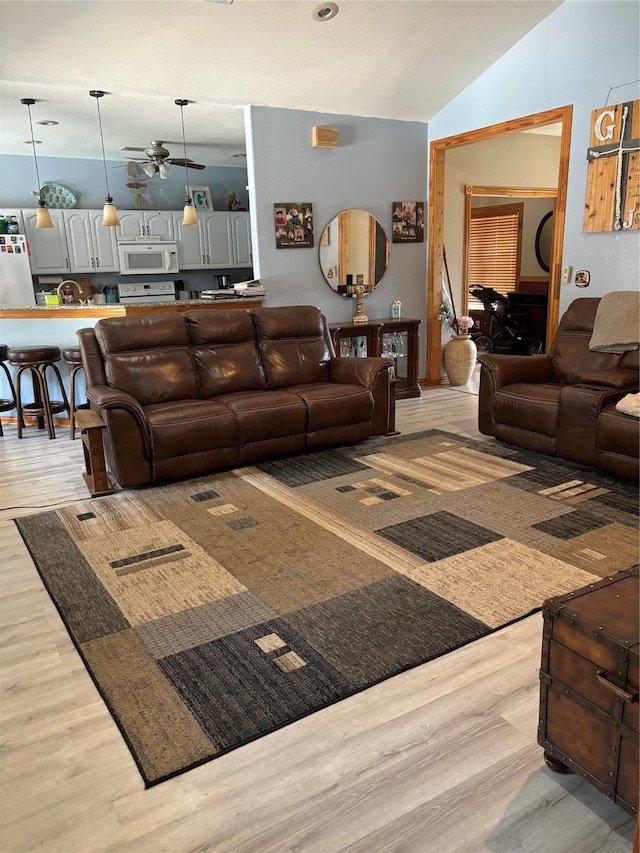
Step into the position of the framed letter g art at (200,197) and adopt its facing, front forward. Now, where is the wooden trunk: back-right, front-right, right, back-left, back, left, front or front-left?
front

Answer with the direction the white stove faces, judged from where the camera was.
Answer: facing the viewer

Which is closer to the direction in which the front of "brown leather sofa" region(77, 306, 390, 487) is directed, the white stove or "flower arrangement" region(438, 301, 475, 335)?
the flower arrangement

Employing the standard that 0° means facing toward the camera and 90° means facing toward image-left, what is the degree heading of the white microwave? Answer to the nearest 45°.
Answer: approximately 0°

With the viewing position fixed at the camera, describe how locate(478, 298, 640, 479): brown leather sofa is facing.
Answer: facing the viewer and to the left of the viewer

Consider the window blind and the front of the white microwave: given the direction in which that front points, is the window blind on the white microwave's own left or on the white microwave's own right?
on the white microwave's own left

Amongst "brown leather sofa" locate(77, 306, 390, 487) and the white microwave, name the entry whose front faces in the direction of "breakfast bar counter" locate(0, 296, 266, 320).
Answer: the white microwave

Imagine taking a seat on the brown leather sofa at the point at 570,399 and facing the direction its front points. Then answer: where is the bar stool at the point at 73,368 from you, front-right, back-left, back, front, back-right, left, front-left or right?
front-right

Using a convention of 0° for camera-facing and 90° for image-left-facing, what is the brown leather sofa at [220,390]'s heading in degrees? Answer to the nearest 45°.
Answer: approximately 315°

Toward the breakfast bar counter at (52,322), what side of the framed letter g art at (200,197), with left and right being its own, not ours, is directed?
front

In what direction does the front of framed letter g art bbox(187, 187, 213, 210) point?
toward the camera

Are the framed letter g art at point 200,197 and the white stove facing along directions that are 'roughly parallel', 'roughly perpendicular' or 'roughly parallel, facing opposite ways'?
roughly parallel
